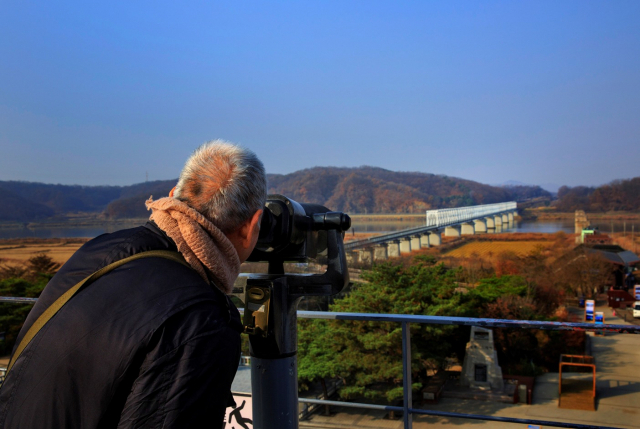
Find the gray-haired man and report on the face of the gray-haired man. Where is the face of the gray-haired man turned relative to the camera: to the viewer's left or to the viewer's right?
to the viewer's right

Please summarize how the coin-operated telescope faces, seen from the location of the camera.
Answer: facing away from the viewer and to the right of the viewer

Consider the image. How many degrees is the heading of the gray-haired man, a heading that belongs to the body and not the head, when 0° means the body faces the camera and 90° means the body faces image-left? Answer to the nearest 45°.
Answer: approximately 225°

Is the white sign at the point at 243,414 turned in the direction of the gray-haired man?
yes

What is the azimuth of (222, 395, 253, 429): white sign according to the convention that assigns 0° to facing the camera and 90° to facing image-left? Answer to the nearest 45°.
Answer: approximately 0°

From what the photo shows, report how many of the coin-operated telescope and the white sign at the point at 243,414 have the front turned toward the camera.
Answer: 1
